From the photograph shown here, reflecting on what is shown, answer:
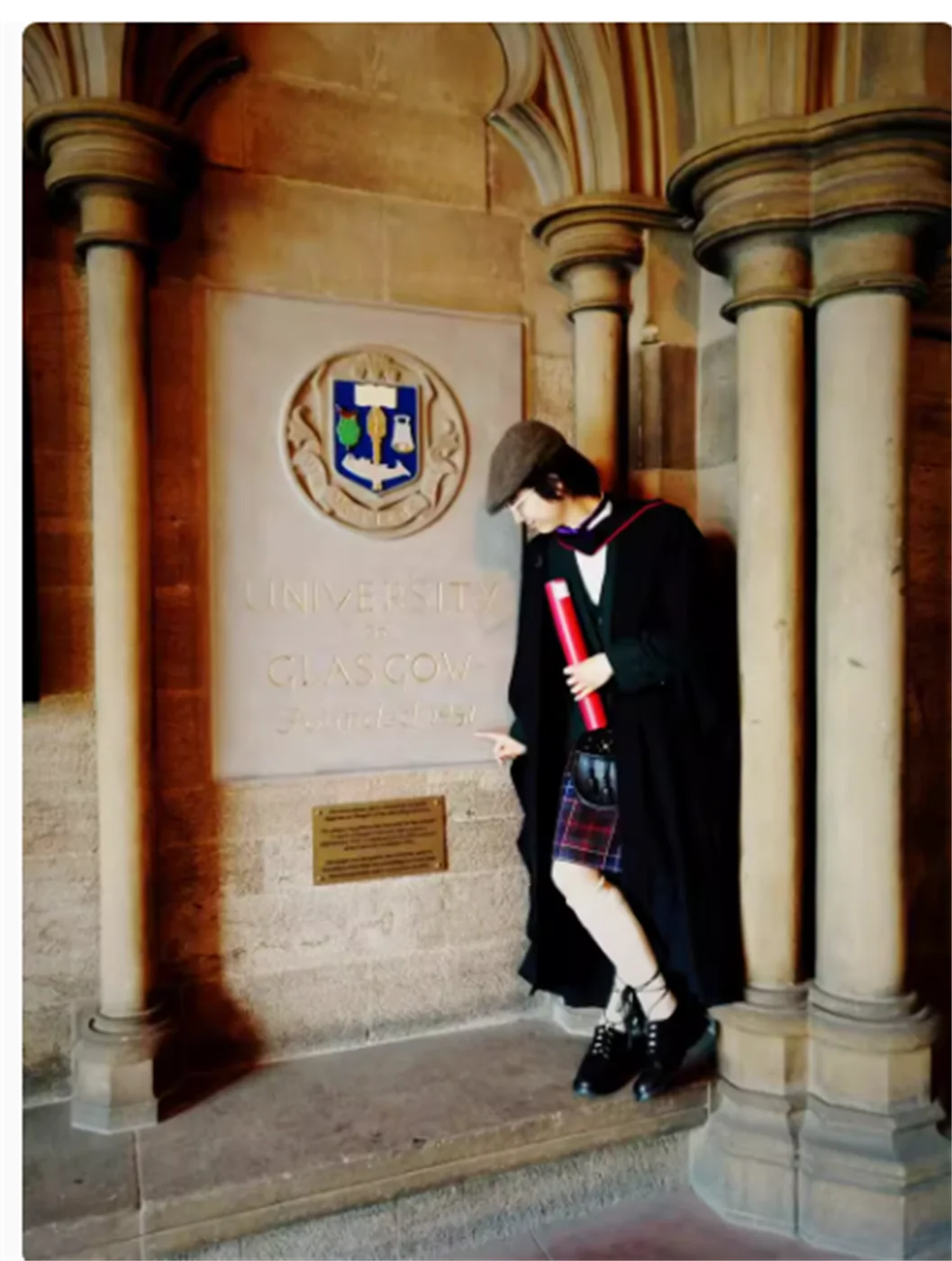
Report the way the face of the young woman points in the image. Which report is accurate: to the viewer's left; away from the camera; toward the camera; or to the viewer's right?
to the viewer's left

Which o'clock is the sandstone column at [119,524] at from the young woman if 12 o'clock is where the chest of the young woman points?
The sandstone column is roughly at 1 o'clock from the young woman.

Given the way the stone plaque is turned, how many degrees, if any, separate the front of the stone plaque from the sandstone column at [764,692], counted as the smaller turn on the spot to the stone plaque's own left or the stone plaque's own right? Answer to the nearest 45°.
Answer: approximately 90° to the stone plaque's own left

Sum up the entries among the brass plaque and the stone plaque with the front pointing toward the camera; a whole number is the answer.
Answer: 2

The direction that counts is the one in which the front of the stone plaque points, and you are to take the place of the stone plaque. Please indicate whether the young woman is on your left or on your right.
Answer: on your left

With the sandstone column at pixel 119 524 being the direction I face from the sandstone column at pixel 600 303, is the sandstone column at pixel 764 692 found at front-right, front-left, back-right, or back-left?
back-left

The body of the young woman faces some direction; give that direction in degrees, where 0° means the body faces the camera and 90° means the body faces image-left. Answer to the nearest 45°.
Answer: approximately 45°
